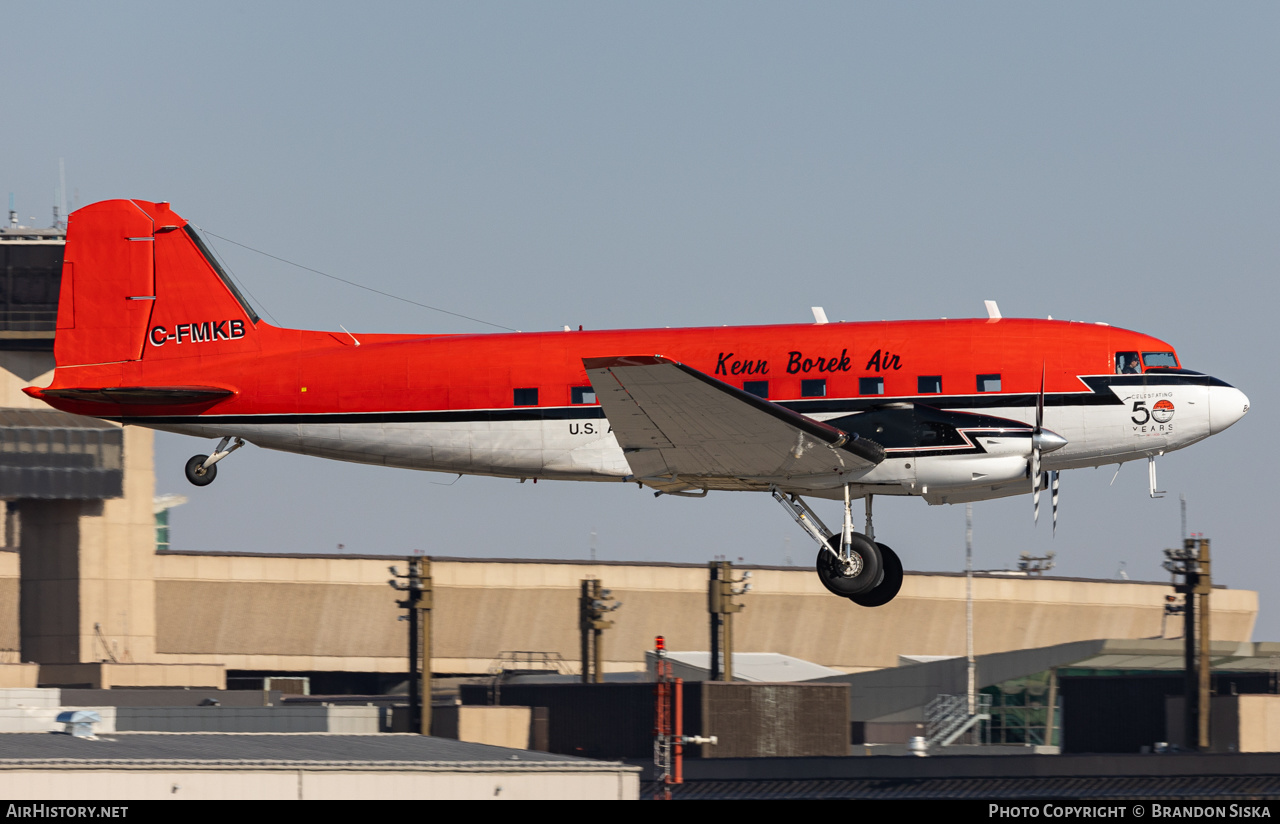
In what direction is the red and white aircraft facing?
to the viewer's right
